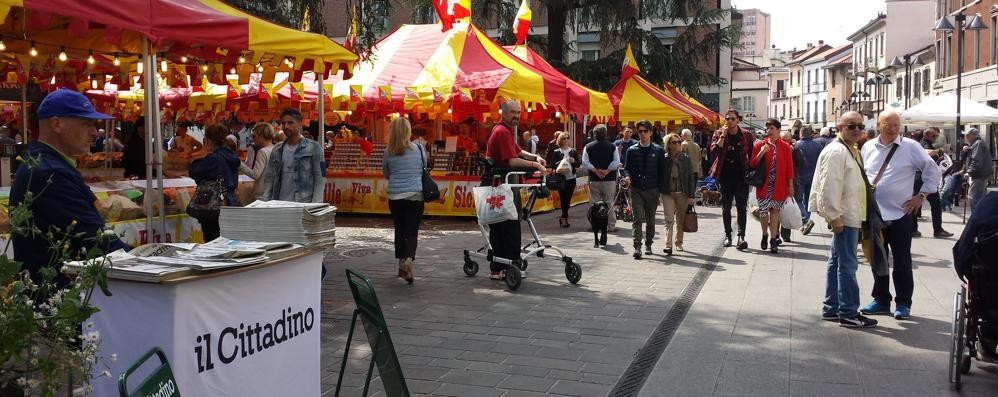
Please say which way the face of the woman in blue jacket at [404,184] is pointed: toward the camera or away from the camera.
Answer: away from the camera

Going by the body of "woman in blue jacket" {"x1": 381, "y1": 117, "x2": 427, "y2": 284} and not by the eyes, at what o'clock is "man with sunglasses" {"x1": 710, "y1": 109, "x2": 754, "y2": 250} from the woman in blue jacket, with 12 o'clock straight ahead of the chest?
The man with sunglasses is roughly at 2 o'clock from the woman in blue jacket.

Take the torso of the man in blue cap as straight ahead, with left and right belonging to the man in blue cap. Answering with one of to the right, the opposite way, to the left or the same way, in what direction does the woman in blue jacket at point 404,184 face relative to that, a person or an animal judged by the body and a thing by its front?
to the left

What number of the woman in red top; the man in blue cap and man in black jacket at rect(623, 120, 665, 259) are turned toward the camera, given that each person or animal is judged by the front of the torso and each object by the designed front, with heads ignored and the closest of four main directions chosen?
2

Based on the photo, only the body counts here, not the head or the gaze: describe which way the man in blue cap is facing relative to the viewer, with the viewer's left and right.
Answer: facing to the right of the viewer

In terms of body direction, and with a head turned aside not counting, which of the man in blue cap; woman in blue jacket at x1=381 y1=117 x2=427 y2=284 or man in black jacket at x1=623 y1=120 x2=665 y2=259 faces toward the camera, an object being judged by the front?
the man in black jacket

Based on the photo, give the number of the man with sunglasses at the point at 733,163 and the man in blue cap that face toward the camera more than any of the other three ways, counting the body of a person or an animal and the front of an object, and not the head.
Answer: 1

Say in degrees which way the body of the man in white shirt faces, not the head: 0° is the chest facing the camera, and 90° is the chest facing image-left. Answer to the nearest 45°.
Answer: approximately 45°

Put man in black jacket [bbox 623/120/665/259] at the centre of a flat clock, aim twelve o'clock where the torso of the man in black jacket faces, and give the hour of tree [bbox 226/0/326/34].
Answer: The tree is roughly at 3 o'clock from the man in black jacket.

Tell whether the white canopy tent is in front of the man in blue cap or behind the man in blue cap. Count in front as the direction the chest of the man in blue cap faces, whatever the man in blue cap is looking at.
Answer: in front

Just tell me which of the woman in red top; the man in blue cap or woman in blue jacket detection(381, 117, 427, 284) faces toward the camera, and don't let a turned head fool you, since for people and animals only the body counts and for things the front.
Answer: the woman in red top

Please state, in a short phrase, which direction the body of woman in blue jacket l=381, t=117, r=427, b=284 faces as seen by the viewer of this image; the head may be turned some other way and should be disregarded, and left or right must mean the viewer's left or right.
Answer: facing away from the viewer
